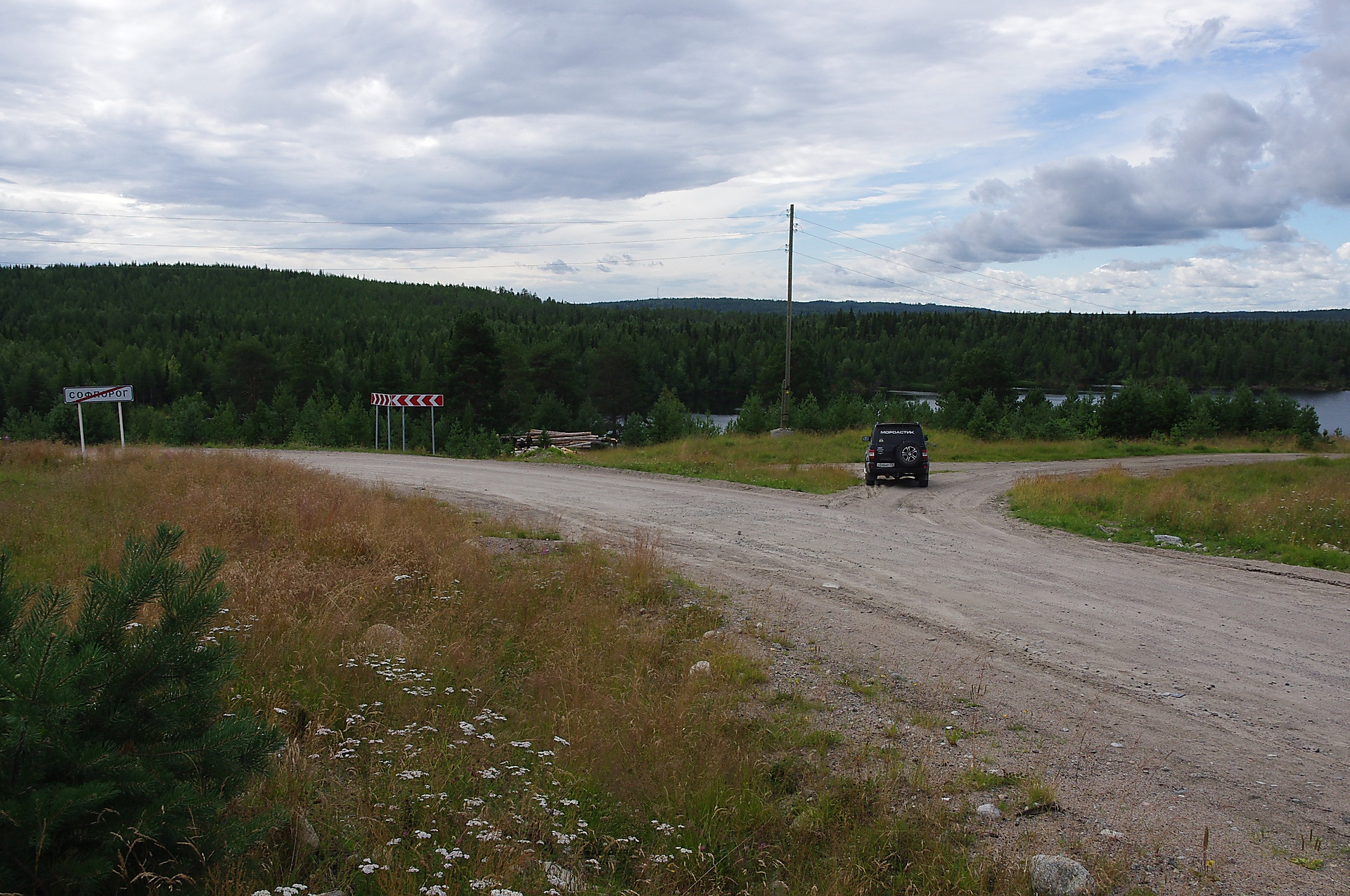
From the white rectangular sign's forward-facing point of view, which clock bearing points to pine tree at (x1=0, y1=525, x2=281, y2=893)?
The pine tree is roughly at 12 o'clock from the white rectangular sign.

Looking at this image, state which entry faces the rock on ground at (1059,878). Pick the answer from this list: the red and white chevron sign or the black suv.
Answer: the red and white chevron sign

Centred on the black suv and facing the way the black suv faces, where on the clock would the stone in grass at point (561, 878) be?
The stone in grass is roughly at 6 o'clock from the black suv.

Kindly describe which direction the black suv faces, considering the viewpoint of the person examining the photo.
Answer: facing away from the viewer

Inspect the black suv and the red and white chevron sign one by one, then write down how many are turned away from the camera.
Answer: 1

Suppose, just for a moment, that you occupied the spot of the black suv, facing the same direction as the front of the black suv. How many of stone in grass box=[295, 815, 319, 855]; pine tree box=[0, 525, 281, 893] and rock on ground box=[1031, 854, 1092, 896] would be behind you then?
3

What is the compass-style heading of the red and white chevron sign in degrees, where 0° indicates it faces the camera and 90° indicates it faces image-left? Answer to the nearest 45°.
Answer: approximately 0°

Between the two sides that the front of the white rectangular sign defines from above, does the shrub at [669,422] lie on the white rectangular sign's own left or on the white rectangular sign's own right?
on the white rectangular sign's own left

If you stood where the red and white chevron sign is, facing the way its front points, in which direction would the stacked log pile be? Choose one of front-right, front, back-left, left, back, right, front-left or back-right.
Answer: back-left
